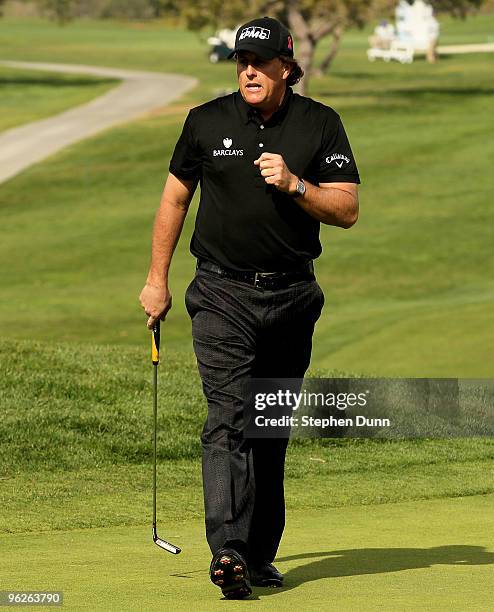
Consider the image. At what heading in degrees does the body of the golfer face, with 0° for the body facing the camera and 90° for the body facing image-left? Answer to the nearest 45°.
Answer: approximately 0°
